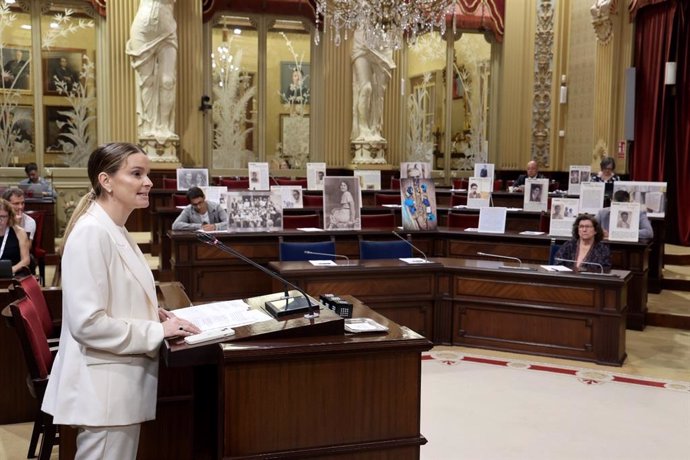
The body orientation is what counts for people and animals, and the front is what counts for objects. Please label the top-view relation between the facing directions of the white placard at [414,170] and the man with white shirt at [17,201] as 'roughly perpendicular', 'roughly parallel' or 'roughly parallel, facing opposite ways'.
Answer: roughly perpendicular

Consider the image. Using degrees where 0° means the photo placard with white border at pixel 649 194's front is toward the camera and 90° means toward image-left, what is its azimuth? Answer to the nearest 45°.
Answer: approximately 0°

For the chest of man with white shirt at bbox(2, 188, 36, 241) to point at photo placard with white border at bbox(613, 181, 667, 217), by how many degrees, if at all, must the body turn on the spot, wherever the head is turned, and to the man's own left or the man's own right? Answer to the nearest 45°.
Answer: approximately 45° to the man's own left

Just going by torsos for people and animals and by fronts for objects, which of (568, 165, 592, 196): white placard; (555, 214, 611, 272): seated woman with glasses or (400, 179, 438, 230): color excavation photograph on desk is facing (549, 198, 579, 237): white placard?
(568, 165, 592, 196): white placard

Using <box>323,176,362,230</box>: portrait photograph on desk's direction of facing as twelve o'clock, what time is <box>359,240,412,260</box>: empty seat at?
The empty seat is roughly at 11 o'clock from the portrait photograph on desk.

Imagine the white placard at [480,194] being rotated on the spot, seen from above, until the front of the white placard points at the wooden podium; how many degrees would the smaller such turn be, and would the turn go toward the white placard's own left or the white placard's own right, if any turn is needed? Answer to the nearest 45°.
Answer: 0° — it already faces it

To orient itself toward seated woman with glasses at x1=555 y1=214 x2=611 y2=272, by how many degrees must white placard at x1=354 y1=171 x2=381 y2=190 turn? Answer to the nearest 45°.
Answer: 0° — it already faces them

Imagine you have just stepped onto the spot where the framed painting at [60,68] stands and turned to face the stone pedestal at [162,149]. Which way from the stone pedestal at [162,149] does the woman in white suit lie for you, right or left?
right
